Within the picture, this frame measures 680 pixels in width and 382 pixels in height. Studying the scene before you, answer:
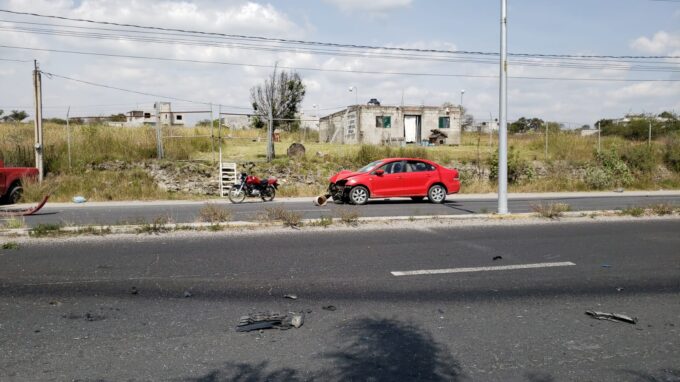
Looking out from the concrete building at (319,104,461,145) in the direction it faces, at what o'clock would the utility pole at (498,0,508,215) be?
The utility pole is roughly at 12 o'clock from the concrete building.

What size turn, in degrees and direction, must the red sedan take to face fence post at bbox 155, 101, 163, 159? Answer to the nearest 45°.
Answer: approximately 45° to its right

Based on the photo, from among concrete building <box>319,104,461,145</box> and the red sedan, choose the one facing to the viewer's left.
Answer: the red sedan

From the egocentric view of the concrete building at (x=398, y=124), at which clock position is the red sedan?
The red sedan is roughly at 12 o'clock from the concrete building.

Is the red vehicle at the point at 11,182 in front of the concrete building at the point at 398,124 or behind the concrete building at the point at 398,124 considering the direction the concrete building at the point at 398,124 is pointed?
in front

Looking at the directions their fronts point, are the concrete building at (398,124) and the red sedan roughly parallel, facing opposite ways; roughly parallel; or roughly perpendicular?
roughly perpendicular

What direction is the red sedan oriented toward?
to the viewer's left
